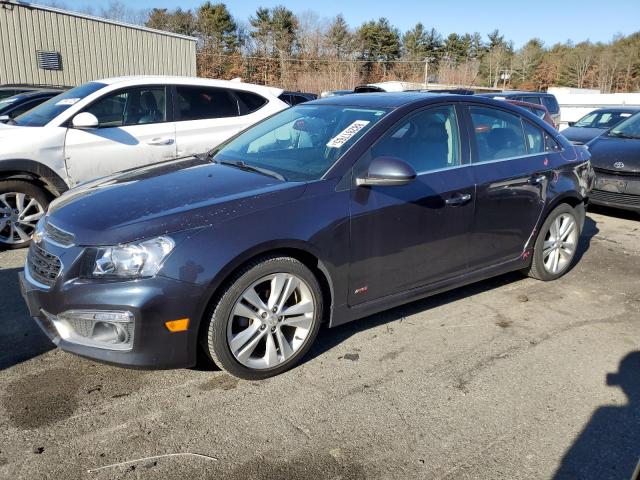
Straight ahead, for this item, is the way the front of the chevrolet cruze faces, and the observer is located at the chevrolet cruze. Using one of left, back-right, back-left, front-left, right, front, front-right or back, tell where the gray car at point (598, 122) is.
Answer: back

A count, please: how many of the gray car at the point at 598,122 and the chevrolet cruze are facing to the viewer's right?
0

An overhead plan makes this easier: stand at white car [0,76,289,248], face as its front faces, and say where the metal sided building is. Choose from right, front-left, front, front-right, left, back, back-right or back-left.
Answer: back-right

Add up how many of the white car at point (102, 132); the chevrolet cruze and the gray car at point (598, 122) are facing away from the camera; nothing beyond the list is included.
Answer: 0

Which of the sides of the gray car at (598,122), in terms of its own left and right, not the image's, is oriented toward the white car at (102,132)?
front

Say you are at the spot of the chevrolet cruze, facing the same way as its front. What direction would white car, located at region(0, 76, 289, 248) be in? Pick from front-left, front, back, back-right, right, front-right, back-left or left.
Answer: right

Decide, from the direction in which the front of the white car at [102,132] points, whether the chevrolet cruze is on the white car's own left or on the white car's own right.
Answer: on the white car's own left

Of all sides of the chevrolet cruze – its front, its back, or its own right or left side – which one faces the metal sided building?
right

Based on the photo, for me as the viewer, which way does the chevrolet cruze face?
facing the viewer and to the left of the viewer

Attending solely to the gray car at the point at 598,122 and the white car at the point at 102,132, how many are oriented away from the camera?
0

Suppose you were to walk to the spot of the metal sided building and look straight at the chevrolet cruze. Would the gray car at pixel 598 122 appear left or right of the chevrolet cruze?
left
